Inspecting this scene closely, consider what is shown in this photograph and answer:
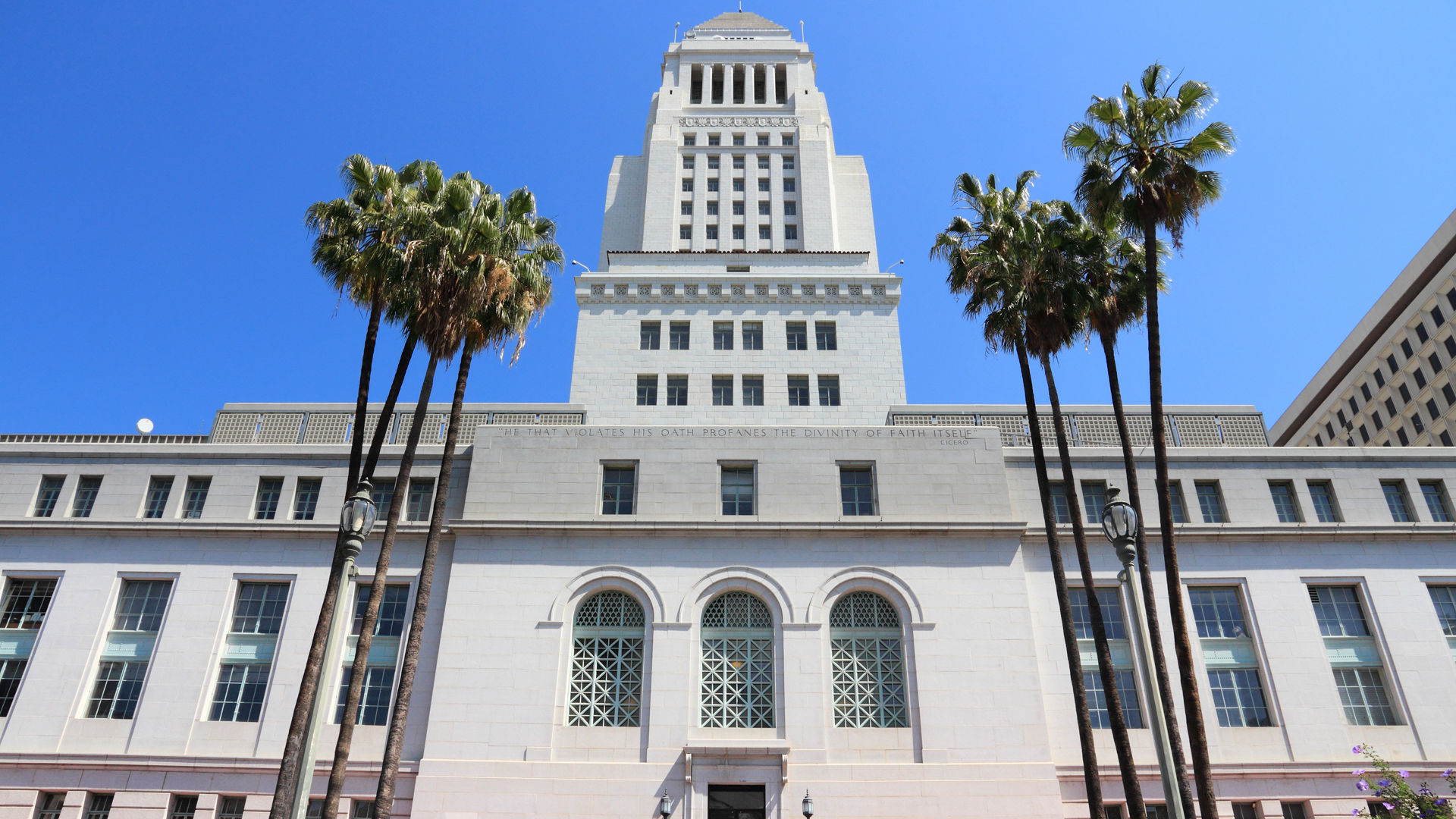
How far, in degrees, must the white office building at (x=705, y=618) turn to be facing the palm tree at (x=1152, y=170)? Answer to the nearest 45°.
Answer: approximately 45° to its left

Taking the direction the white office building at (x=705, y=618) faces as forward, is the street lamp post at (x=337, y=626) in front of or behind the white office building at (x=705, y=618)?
in front

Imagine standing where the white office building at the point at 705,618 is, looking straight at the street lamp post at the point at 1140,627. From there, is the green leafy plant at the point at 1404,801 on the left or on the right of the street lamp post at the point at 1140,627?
left

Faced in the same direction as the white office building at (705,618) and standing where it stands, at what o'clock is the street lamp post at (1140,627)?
The street lamp post is roughly at 11 o'clock from the white office building.

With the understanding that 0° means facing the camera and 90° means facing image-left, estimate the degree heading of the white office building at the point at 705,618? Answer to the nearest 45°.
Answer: approximately 0°
